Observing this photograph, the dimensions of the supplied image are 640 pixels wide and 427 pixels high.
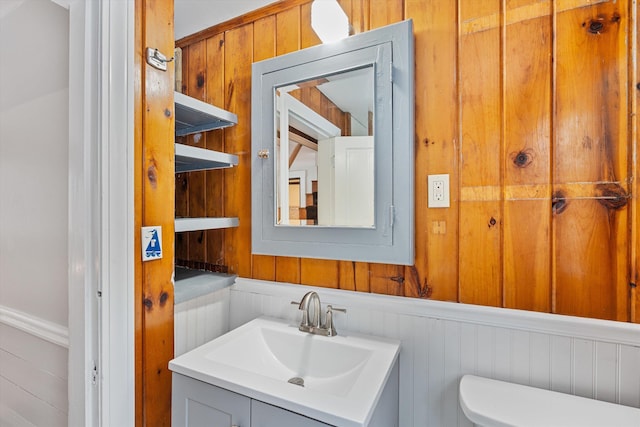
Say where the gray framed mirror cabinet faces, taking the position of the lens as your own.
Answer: facing the viewer and to the left of the viewer

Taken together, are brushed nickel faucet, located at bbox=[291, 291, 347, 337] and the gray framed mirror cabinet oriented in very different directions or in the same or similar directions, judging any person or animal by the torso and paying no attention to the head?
same or similar directions

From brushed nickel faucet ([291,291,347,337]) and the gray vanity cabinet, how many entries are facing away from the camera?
0

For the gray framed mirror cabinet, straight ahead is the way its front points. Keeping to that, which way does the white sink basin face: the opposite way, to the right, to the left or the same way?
the same way

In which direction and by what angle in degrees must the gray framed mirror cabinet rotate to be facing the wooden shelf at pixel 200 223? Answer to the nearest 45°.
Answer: approximately 45° to its right

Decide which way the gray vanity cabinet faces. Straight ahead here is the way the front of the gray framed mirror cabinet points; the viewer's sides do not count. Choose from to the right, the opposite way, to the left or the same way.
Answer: the same way
